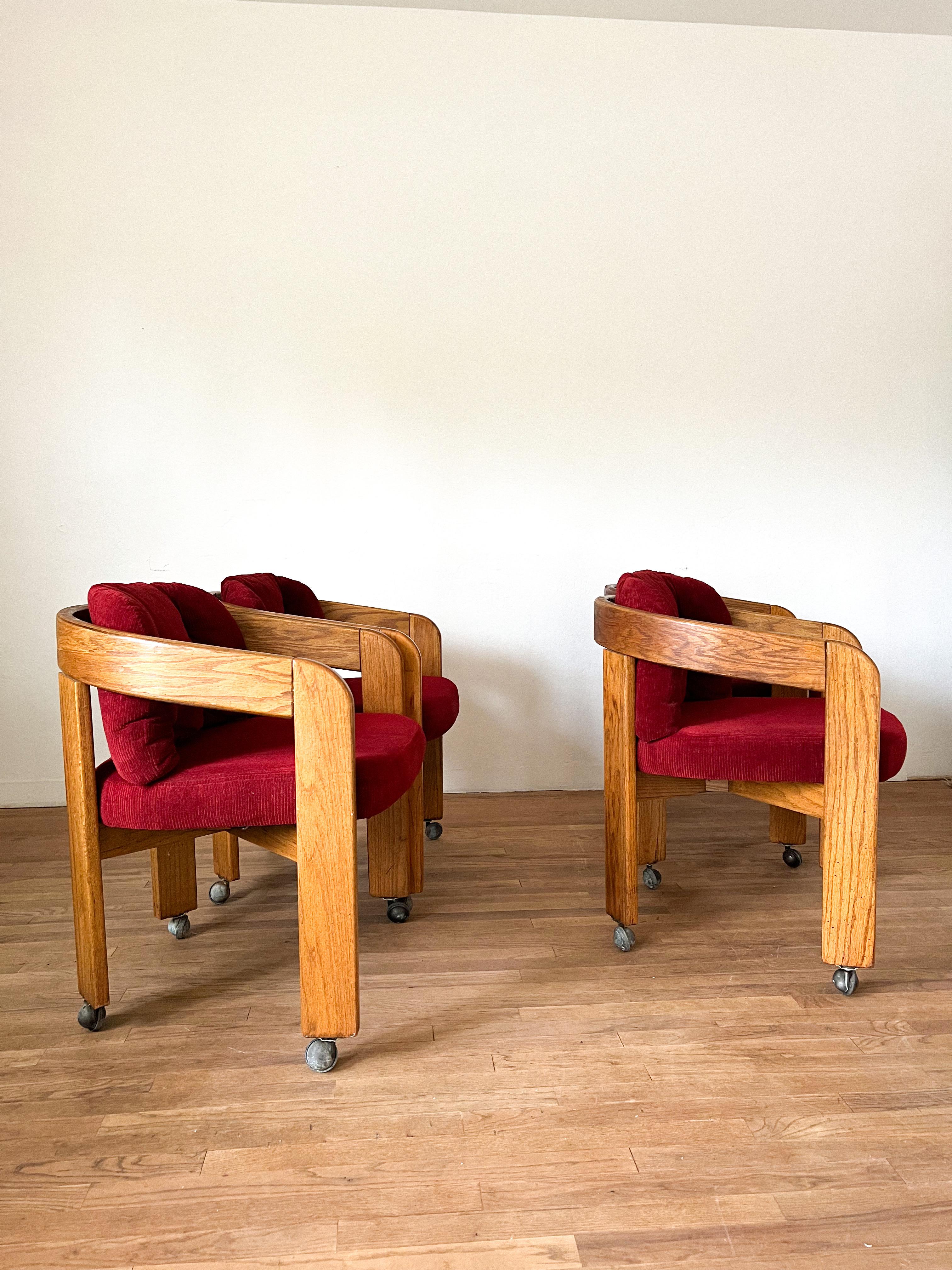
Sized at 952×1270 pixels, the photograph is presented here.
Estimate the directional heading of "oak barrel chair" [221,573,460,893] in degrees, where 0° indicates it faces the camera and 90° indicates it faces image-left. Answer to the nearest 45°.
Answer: approximately 270°

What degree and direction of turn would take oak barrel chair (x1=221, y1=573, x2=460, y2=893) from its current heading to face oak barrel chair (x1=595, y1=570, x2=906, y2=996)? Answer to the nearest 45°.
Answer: approximately 45° to its right

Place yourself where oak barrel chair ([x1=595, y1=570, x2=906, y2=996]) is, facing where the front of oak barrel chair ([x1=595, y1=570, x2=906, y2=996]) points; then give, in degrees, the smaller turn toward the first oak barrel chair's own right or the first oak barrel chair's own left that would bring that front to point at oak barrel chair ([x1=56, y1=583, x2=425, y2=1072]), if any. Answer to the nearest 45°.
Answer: approximately 135° to the first oak barrel chair's own right

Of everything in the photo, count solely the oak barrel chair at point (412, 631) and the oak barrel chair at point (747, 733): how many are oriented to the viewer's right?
2

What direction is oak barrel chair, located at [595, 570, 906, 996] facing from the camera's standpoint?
to the viewer's right

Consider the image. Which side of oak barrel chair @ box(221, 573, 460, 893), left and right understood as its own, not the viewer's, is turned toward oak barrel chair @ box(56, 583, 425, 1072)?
right
